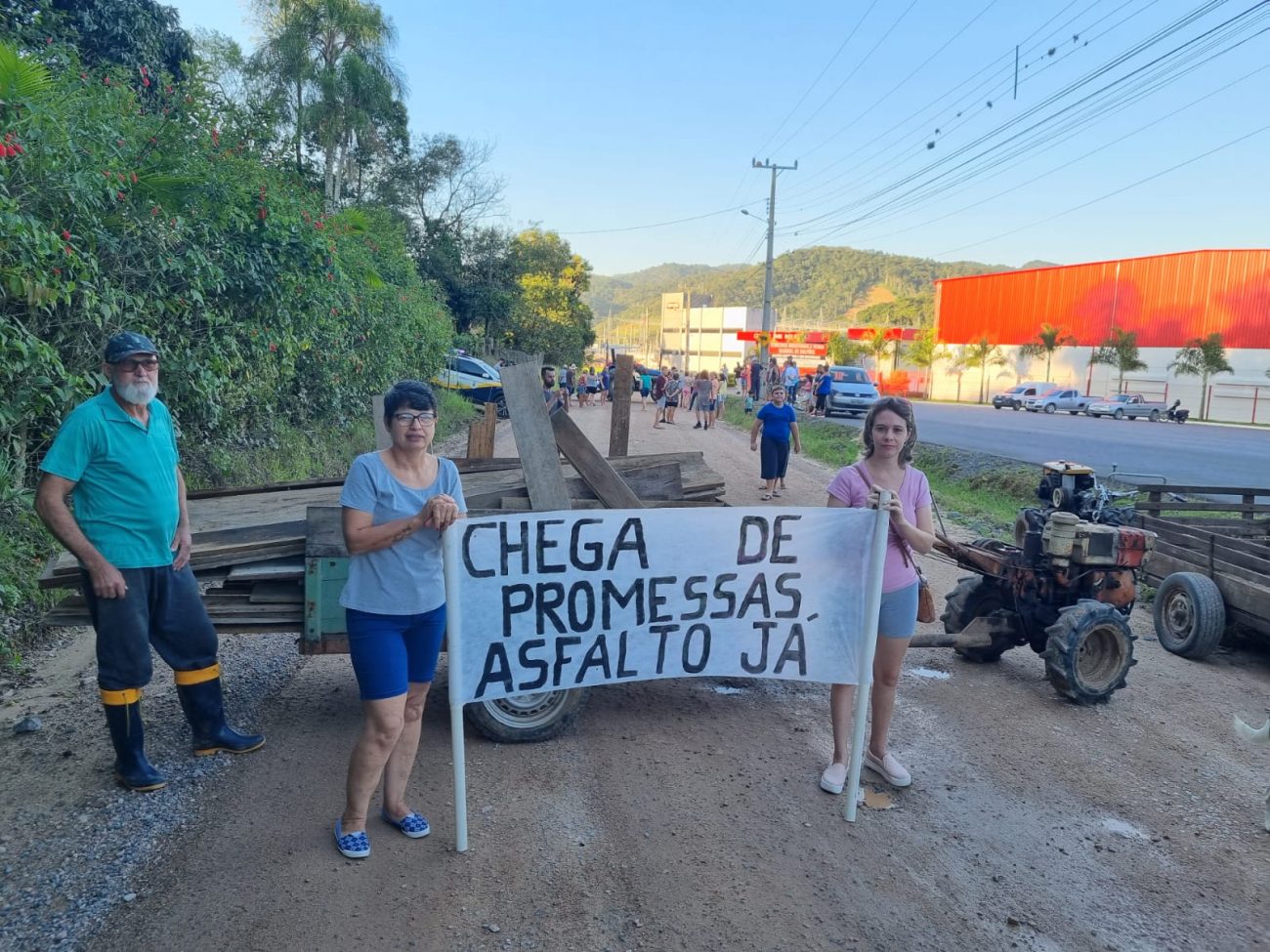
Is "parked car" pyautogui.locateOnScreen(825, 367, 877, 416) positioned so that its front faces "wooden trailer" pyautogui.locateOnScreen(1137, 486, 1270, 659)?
yes

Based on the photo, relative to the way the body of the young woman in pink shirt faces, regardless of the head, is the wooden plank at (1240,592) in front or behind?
behind

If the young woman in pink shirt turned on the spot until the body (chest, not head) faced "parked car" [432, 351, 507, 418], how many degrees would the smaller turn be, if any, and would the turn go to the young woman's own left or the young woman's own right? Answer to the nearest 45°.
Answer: approximately 135° to the young woman's own right

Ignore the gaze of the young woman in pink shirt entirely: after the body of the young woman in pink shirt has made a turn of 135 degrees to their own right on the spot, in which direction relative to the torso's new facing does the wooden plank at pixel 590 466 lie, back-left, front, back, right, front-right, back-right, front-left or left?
front-left

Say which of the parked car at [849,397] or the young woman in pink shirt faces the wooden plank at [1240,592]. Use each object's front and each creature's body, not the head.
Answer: the parked car

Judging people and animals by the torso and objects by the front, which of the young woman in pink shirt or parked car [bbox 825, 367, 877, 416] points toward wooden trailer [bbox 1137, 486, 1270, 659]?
the parked car

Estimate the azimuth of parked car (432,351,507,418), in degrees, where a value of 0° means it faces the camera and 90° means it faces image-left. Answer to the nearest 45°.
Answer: approximately 315°

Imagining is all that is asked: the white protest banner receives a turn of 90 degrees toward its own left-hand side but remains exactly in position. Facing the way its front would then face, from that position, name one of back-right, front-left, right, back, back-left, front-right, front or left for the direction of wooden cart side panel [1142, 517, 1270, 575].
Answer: front-left
